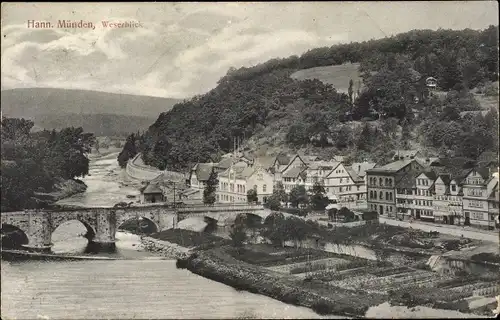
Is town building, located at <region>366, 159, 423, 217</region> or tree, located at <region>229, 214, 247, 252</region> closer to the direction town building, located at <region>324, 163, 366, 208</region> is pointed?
the tree

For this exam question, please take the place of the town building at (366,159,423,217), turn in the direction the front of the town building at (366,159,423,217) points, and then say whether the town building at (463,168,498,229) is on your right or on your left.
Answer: on your left

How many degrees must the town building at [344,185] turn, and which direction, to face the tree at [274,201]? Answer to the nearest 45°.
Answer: approximately 45° to its right

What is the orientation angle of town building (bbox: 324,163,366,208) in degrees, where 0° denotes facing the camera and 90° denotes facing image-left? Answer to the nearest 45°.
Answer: approximately 45°

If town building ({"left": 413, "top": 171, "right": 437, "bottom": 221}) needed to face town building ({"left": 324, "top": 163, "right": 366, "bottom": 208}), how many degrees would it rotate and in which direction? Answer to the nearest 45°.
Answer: approximately 45° to its right

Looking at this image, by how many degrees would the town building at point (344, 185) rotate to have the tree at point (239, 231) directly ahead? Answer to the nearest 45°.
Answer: approximately 45° to its right

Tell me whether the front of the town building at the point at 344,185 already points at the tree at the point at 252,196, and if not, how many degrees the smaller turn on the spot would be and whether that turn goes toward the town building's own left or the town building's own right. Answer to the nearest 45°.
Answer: approximately 45° to the town building's own right
